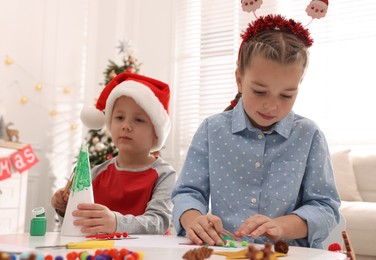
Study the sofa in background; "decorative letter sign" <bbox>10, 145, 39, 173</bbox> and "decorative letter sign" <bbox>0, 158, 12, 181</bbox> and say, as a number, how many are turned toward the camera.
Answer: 3

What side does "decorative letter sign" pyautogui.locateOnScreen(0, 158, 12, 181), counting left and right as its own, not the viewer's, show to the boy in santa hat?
front

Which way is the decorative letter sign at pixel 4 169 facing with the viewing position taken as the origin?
facing the viewer

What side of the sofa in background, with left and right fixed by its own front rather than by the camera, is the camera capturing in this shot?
front

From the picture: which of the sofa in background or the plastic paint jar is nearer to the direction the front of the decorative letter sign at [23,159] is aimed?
the plastic paint jar

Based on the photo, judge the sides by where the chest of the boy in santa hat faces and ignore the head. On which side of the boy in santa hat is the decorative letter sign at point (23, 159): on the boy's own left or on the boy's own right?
on the boy's own right

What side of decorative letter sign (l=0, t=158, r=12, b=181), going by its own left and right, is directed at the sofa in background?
left

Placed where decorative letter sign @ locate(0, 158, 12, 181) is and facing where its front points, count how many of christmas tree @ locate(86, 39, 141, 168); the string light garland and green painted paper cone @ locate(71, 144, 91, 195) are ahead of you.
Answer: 1

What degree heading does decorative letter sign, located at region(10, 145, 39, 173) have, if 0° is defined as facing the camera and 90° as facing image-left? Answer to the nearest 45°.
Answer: approximately 0°

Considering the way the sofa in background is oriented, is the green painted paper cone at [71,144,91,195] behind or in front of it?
in front

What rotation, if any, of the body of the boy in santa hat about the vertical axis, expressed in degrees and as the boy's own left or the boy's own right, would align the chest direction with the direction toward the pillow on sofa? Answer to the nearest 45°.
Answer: approximately 180°

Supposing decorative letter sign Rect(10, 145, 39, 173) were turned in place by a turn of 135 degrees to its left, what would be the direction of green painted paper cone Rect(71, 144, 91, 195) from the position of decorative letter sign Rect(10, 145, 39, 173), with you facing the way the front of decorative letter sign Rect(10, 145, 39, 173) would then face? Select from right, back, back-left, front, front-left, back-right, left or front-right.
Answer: back-right

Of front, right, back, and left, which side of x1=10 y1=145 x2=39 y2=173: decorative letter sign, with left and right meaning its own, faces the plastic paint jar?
front

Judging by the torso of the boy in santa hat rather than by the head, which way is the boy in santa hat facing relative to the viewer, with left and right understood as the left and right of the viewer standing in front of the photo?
facing the viewer and to the left of the viewer

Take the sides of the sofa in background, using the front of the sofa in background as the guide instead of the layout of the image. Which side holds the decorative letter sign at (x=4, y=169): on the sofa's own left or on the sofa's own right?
on the sofa's own right

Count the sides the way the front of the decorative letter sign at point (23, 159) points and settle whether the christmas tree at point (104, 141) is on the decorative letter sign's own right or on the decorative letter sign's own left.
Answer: on the decorative letter sign's own left

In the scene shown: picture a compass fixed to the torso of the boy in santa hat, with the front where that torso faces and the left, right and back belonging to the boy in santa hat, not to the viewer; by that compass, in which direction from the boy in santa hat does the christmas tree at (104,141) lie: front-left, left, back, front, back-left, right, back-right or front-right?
back-right
